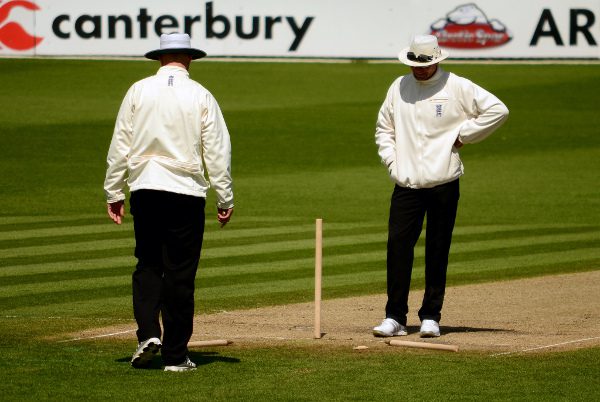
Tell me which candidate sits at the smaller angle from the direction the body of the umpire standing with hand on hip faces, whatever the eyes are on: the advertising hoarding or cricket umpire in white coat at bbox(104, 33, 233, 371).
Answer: the cricket umpire in white coat

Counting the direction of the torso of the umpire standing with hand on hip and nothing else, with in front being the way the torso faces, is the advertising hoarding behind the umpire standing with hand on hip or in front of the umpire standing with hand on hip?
behind

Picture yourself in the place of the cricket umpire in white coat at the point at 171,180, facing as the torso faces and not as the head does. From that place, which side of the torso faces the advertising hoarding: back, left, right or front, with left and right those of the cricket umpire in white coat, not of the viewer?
front

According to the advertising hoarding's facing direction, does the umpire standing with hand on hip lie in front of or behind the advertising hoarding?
in front

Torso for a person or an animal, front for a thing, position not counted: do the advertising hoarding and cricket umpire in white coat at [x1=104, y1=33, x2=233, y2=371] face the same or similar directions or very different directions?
very different directions

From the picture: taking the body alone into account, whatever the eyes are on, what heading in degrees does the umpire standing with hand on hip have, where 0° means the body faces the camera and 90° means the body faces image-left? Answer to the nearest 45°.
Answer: approximately 0°

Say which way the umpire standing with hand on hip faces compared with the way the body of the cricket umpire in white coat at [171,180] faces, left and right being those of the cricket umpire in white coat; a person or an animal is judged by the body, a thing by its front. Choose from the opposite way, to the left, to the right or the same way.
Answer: the opposite way

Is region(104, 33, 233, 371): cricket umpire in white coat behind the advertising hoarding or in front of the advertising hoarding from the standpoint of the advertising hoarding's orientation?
in front

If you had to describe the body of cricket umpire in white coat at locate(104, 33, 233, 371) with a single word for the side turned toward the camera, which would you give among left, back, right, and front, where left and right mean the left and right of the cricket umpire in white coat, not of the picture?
back

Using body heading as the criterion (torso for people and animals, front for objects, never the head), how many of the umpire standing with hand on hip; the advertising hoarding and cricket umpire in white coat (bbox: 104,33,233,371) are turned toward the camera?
2

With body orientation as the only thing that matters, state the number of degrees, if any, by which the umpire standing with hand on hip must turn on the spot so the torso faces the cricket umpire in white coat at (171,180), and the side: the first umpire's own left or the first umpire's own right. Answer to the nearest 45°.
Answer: approximately 45° to the first umpire's own right
